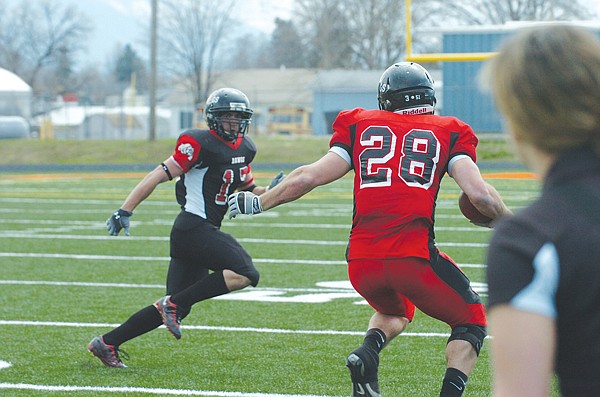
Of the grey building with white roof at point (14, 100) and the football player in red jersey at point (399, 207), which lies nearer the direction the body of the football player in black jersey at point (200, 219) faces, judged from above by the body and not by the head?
the football player in red jersey

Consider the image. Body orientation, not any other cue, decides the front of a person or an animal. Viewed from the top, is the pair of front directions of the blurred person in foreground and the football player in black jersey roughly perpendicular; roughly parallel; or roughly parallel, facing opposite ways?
roughly parallel, facing opposite ways

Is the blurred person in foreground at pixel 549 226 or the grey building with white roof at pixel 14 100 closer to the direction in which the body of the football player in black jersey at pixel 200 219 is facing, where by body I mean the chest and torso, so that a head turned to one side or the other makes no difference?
the blurred person in foreground

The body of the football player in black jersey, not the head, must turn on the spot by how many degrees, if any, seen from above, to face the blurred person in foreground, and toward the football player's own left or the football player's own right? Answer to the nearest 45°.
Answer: approximately 45° to the football player's own right

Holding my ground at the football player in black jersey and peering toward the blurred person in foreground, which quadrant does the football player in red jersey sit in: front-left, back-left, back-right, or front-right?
front-left

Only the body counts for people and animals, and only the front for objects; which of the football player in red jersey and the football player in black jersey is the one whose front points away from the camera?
the football player in red jersey

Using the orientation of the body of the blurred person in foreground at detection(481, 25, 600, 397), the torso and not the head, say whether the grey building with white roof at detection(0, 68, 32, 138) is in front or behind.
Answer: in front

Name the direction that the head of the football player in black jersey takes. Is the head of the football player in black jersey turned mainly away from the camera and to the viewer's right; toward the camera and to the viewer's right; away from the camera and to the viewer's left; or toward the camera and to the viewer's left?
toward the camera and to the viewer's right

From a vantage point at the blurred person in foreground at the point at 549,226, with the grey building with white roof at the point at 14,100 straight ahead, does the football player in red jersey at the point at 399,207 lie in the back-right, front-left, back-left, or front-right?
front-right

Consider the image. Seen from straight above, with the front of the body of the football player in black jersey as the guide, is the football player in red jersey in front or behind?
in front

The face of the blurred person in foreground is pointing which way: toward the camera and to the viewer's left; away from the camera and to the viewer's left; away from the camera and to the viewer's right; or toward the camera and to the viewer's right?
away from the camera and to the viewer's left

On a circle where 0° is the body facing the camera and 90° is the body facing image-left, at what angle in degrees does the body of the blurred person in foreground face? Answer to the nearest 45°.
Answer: approximately 135°

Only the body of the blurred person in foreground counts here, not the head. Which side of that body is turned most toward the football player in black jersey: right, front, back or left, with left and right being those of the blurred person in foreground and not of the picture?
front

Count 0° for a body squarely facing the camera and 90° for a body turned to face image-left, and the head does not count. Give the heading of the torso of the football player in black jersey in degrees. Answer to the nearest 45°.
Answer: approximately 315°

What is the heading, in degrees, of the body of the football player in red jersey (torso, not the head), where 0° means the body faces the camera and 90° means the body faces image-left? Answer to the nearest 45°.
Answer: approximately 180°

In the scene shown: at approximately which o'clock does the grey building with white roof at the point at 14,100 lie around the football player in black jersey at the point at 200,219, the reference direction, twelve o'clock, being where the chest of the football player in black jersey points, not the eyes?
The grey building with white roof is roughly at 7 o'clock from the football player in black jersey.

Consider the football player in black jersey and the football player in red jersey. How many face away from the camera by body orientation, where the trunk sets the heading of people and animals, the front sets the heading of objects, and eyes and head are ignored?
1
